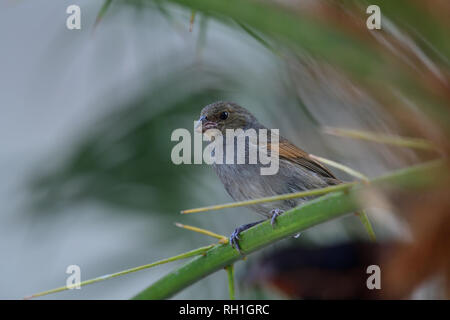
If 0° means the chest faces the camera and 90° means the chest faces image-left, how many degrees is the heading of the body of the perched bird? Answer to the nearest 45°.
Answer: approximately 90°

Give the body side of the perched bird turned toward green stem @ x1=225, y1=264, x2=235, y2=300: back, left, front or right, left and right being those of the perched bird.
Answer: front
